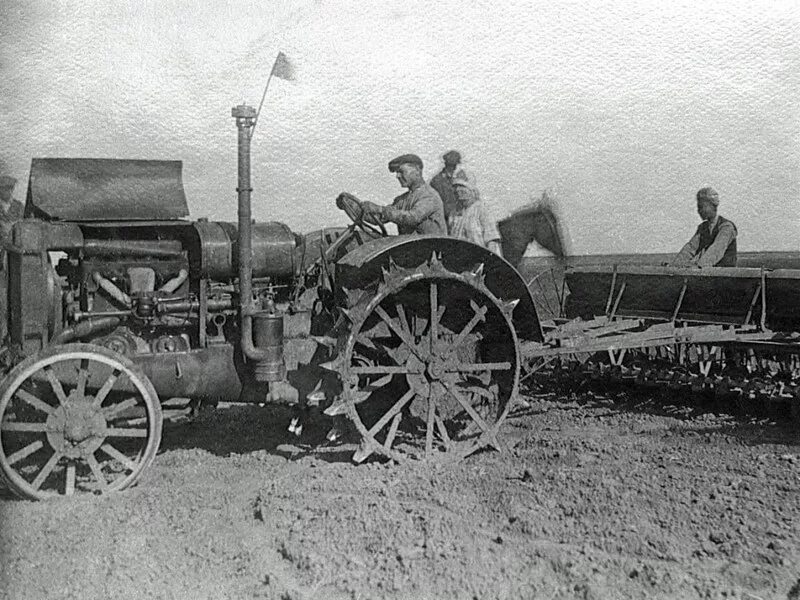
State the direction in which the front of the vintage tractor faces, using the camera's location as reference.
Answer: facing to the left of the viewer

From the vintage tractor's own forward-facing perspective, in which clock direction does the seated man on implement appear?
The seated man on implement is roughly at 5 o'clock from the vintage tractor.

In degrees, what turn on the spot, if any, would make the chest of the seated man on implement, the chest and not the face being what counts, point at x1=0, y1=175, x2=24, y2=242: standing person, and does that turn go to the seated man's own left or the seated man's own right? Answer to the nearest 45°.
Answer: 0° — they already face them
